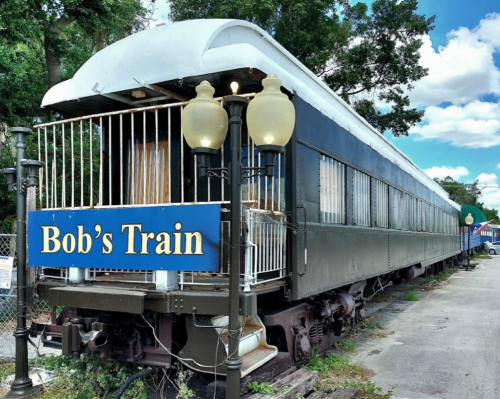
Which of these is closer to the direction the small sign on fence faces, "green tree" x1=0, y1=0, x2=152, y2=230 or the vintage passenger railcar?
the vintage passenger railcar

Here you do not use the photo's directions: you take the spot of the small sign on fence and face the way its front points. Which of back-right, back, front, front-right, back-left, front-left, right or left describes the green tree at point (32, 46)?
back

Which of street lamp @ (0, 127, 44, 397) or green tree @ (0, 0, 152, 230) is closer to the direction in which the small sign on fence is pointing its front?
the street lamp

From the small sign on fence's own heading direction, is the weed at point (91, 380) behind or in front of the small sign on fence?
in front

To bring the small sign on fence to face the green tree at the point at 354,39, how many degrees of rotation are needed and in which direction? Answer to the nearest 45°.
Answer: approximately 135° to its left

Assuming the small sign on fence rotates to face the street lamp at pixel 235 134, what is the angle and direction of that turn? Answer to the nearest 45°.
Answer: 0° — it already faces it

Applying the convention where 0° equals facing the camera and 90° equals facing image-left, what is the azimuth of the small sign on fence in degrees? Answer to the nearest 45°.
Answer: approximately 0°
